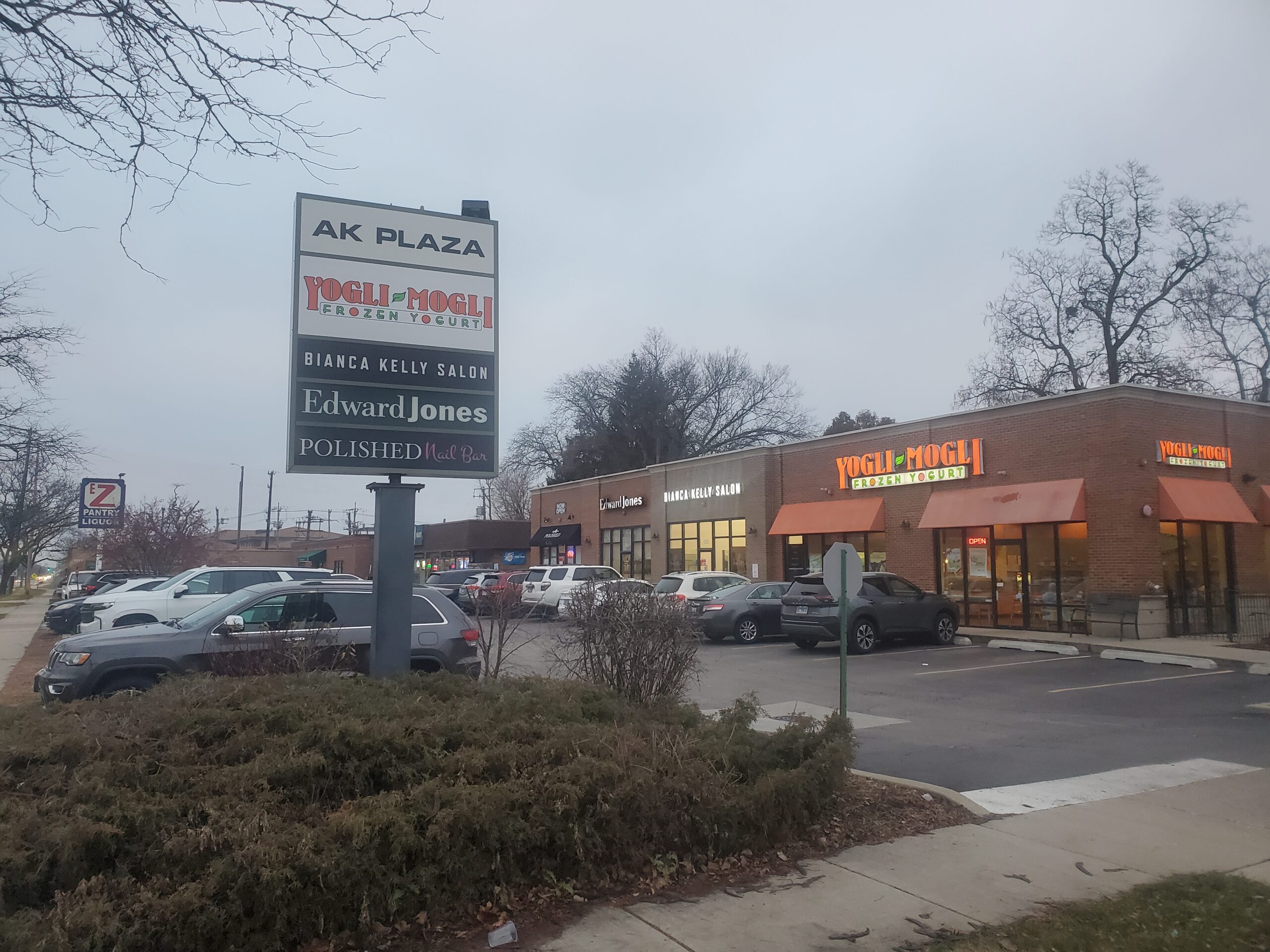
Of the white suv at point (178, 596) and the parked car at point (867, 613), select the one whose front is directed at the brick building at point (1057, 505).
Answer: the parked car

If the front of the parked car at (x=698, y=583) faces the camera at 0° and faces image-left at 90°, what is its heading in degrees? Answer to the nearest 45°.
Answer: approximately 225°

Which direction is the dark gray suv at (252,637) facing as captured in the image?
to the viewer's left

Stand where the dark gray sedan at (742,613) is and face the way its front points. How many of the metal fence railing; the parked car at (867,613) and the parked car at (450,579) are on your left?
1

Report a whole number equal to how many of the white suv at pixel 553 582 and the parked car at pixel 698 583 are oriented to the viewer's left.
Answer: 0

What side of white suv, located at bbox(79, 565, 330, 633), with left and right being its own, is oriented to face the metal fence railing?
back

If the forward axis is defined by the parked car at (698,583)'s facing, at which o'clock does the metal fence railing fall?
The metal fence railing is roughly at 2 o'clock from the parked car.

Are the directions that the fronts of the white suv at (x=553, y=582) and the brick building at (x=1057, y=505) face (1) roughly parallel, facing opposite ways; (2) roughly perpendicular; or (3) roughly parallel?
roughly parallel, facing opposite ways

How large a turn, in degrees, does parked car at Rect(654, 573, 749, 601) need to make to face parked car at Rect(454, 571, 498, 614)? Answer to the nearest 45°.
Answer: approximately 90° to its left

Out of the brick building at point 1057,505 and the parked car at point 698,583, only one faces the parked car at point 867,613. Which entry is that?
the brick building

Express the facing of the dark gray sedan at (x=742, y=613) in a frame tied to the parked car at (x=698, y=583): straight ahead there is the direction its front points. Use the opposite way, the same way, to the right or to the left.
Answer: the same way

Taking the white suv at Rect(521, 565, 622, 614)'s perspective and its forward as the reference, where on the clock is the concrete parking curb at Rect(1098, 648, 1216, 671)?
The concrete parking curb is roughly at 3 o'clock from the white suv.

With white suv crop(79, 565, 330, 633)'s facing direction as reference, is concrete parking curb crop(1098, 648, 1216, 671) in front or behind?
behind

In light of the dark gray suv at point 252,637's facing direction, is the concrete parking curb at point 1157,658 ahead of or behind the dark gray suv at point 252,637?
behind

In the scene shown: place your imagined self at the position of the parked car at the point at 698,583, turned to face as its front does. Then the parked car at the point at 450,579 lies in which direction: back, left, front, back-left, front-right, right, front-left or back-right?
left

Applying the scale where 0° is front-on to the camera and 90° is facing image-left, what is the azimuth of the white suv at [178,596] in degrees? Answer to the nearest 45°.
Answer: approximately 90°

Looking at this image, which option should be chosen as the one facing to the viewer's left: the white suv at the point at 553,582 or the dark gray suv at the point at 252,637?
the dark gray suv

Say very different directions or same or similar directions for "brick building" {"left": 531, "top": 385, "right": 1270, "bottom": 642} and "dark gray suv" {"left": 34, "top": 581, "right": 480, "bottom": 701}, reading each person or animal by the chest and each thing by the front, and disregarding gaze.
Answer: same or similar directions

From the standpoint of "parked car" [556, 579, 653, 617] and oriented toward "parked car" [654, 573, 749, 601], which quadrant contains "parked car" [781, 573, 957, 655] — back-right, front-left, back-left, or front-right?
front-right

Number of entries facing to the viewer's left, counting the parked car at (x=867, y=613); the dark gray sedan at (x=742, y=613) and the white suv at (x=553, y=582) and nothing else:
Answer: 0
